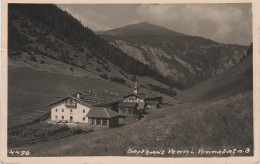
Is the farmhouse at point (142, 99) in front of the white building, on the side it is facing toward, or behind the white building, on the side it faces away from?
behind

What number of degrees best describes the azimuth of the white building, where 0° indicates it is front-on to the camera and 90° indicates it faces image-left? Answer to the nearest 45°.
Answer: approximately 45°

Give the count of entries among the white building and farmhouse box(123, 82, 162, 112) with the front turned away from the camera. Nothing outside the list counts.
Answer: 0

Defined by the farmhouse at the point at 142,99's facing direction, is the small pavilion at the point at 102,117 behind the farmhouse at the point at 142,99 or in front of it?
in front

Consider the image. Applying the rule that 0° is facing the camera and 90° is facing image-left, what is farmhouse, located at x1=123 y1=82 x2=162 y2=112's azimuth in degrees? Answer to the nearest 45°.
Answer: approximately 45°

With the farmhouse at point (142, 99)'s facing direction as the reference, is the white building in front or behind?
in front
